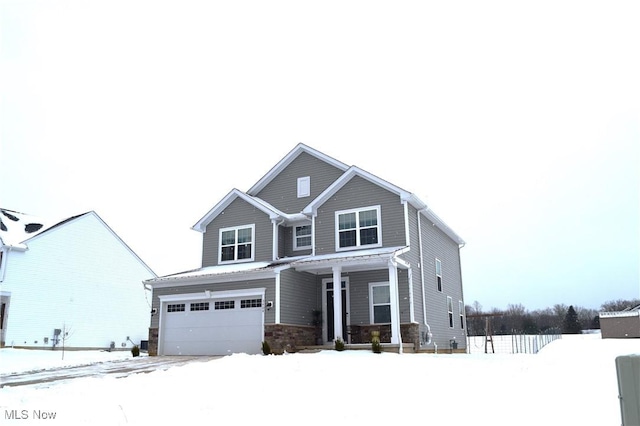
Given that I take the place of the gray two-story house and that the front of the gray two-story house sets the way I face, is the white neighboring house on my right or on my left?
on my right

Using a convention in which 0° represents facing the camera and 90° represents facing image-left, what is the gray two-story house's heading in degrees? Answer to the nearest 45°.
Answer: approximately 45°
